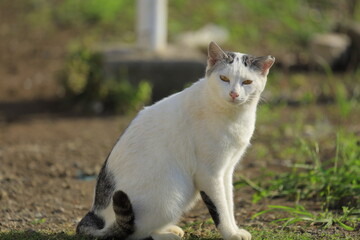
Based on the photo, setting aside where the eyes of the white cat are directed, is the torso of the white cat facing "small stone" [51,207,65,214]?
no

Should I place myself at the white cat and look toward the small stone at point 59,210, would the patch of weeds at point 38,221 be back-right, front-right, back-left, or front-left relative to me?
front-left

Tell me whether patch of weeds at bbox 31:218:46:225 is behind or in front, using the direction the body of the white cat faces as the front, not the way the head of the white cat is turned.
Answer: behind

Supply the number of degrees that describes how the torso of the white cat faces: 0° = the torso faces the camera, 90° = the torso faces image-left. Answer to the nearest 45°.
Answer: approximately 270°

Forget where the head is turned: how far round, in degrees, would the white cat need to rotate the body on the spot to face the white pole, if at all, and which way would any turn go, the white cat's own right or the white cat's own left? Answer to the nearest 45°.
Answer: approximately 90° to the white cat's own left

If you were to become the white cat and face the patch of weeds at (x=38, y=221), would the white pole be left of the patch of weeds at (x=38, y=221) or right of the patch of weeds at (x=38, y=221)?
right
